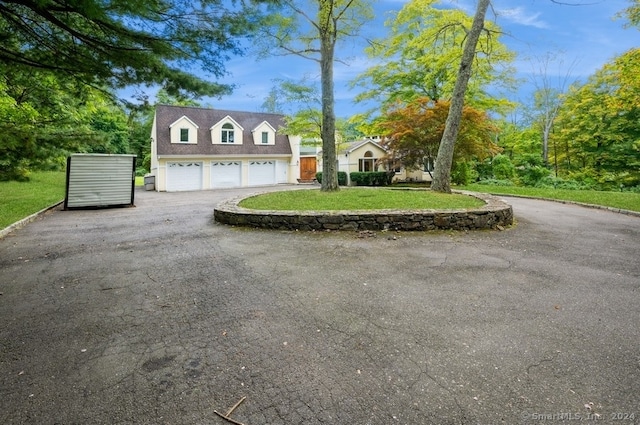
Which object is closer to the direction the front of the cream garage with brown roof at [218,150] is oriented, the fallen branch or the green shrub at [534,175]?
the fallen branch

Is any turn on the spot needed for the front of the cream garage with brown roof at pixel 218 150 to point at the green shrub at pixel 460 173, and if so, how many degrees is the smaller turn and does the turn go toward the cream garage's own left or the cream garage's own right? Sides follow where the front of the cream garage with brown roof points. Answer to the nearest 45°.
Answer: approximately 45° to the cream garage's own left

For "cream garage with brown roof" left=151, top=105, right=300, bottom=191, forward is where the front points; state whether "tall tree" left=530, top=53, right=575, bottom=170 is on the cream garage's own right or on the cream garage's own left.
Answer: on the cream garage's own left

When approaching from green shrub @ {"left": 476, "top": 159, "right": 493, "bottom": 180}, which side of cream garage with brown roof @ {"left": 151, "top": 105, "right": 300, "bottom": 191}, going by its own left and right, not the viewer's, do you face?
left

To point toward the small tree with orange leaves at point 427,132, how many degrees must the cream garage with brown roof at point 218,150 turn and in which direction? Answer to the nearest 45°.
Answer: approximately 45° to its left

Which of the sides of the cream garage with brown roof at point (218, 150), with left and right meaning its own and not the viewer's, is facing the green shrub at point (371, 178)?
left

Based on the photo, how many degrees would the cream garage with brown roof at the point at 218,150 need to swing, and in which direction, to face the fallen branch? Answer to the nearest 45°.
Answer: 0° — it already faces it

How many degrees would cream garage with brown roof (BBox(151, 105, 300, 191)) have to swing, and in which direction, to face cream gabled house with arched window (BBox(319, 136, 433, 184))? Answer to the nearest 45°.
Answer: approximately 90° to its left

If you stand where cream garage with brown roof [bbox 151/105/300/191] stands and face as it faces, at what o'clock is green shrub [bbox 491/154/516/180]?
The green shrub is roughly at 10 o'clock from the cream garage with brown roof.

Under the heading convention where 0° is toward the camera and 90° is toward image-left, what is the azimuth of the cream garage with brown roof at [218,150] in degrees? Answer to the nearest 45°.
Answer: approximately 0°
